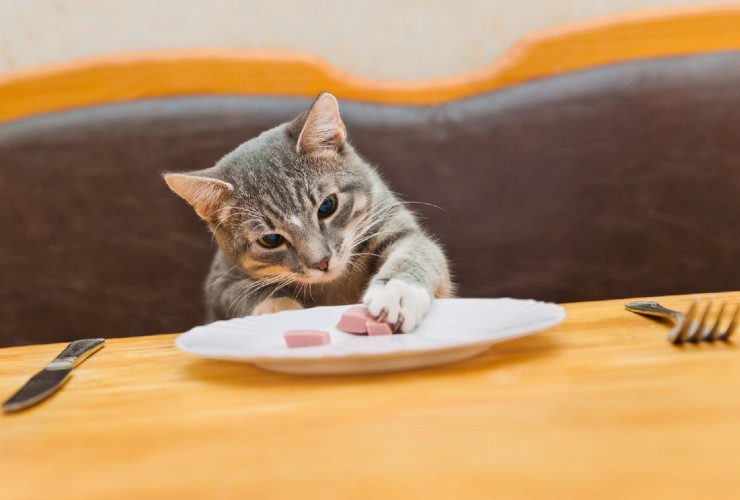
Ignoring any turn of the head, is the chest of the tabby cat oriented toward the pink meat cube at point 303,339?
yes

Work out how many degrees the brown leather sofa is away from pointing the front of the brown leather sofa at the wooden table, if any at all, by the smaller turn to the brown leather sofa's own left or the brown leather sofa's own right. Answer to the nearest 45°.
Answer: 0° — it already faces it

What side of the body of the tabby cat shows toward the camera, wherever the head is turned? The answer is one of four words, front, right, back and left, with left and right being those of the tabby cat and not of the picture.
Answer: front

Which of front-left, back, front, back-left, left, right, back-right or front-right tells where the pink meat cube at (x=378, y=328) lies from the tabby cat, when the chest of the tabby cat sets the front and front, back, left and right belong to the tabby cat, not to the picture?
front

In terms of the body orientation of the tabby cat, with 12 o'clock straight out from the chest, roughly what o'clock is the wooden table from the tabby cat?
The wooden table is roughly at 12 o'clock from the tabby cat.

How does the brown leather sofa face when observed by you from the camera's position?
facing the viewer

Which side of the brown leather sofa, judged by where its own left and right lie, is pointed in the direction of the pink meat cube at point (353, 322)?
front

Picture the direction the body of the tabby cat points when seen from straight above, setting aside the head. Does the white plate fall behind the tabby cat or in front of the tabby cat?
in front
